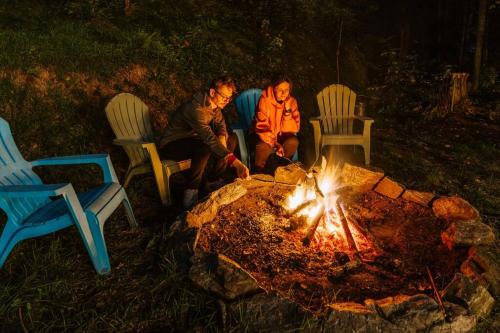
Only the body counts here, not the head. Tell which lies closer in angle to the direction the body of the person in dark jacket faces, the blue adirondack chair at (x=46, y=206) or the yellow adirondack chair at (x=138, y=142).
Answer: the blue adirondack chair

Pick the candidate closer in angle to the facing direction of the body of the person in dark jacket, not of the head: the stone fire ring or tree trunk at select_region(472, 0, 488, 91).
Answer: the stone fire ring

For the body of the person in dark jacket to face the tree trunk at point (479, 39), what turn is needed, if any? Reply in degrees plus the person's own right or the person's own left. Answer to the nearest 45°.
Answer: approximately 90° to the person's own left

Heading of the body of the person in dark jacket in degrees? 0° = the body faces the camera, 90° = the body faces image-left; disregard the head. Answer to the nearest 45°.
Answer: approximately 315°

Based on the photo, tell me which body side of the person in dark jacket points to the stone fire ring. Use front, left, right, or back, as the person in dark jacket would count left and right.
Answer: front

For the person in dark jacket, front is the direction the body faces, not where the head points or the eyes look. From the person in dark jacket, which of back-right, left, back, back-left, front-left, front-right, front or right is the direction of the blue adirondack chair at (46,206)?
right

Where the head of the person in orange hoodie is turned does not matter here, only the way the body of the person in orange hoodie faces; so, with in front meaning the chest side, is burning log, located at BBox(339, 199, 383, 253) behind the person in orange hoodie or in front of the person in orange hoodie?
in front

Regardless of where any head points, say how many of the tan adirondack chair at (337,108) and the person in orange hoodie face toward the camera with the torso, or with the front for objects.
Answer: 2

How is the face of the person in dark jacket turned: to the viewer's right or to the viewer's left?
to the viewer's right

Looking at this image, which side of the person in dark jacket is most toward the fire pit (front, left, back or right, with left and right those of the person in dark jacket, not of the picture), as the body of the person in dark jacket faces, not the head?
front

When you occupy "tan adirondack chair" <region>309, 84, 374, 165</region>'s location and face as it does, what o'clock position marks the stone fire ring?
The stone fire ring is roughly at 12 o'clock from the tan adirondack chair.
